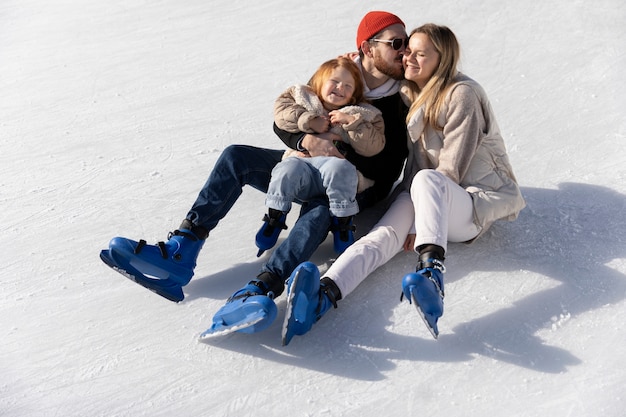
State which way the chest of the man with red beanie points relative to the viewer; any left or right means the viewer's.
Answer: facing the viewer and to the left of the viewer

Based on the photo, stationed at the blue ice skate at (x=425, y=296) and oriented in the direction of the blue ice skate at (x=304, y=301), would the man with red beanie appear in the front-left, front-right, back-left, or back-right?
front-right

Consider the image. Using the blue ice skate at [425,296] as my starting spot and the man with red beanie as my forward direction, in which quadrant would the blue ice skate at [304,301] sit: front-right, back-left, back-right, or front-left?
front-left

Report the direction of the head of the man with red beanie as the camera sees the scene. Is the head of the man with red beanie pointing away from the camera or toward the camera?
toward the camera

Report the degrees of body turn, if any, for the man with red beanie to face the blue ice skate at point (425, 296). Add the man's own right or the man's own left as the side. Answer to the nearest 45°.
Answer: approximately 90° to the man's own left
